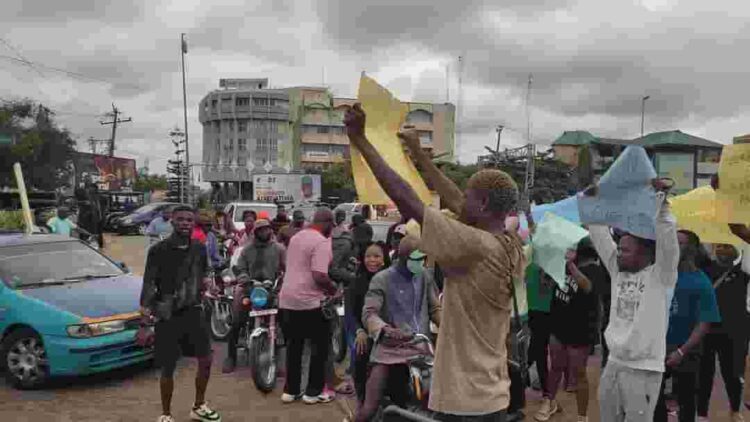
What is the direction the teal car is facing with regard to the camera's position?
facing the viewer and to the right of the viewer

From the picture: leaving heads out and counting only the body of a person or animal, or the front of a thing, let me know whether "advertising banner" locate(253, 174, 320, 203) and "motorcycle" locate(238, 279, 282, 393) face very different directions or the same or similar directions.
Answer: same or similar directions

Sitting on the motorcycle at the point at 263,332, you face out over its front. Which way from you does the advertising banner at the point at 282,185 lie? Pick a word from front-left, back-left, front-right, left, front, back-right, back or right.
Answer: back

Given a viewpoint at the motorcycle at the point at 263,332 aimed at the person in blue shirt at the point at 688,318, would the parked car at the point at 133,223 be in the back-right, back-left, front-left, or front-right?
back-left

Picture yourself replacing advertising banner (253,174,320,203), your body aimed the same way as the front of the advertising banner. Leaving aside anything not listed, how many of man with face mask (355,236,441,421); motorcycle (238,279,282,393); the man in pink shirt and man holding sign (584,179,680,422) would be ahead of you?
4

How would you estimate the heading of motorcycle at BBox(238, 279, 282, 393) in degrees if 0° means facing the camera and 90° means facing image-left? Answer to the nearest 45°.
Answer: approximately 0°

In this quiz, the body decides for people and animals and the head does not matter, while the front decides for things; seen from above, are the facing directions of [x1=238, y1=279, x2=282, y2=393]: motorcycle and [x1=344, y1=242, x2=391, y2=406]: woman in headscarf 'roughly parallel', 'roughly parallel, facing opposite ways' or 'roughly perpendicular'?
roughly parallel

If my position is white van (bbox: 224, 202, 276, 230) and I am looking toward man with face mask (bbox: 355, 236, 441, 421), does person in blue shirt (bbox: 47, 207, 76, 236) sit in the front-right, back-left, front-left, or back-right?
front-right

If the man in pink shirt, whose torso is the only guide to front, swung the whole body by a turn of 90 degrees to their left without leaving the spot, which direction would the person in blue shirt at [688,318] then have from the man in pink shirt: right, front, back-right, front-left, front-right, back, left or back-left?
back

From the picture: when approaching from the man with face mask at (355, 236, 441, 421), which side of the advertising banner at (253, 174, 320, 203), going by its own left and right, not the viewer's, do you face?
front

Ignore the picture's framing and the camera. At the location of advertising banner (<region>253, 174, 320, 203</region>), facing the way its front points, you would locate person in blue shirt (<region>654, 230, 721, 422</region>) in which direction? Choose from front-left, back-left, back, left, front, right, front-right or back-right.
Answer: front

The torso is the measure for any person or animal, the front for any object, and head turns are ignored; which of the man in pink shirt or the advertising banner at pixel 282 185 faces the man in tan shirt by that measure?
the advertising banner

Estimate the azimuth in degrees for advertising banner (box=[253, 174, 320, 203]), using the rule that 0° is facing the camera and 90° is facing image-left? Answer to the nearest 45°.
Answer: approximately 0°

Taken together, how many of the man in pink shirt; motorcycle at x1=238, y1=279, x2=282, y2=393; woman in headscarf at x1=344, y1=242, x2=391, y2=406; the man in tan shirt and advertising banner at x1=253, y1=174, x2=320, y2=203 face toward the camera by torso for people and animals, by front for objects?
3
